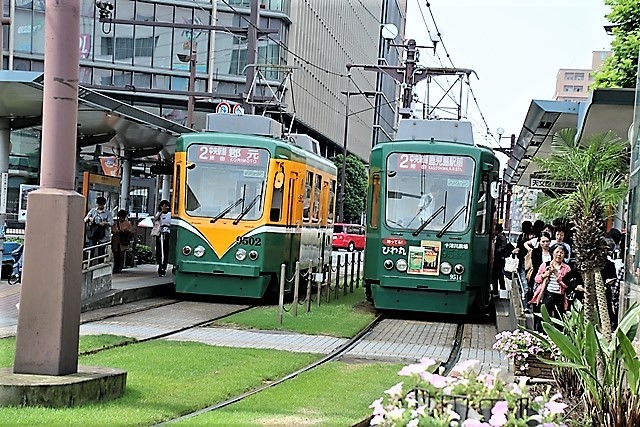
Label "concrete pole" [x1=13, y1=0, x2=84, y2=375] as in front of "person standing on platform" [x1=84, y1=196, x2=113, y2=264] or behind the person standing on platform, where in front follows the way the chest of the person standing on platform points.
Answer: in front

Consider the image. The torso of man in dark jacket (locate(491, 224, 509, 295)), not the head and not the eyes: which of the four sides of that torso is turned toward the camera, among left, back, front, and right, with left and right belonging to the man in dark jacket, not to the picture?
left

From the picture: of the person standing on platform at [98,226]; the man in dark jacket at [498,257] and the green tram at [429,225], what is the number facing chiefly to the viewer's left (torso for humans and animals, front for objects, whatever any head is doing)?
1

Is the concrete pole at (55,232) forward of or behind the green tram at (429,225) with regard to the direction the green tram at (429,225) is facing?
forward

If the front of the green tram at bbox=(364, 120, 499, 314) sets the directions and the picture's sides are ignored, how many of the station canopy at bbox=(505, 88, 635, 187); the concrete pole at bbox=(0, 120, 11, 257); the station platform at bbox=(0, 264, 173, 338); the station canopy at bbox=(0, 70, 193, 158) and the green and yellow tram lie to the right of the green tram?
4

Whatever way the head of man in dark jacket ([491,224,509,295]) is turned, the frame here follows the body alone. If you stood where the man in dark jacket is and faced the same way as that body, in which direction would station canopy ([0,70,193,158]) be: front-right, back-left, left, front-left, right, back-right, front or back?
front-left

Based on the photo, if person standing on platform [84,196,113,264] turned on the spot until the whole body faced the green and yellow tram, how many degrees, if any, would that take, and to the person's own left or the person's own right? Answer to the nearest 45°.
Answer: approximately 45° to the person's own left

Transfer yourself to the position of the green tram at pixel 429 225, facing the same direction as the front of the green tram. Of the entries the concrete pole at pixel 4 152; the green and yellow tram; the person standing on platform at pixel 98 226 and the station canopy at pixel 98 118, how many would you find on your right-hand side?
4

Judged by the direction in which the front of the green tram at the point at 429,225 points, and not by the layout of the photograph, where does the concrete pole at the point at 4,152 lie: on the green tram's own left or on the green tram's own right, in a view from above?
on the green tram's own right

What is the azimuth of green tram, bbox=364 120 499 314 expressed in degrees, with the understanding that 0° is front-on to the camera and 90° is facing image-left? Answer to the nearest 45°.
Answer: approximately 0°

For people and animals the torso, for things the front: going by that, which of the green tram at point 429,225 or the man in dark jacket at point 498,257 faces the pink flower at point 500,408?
the green tram

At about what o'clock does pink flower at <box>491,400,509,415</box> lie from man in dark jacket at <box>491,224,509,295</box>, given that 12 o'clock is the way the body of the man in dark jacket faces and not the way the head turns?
The pink flower is roughly at 9 o'clock from the man in dark jacket.
